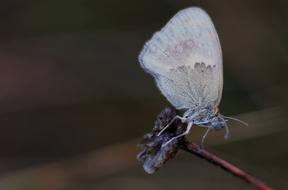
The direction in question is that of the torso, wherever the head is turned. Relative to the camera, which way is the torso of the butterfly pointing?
to the viewer's right
